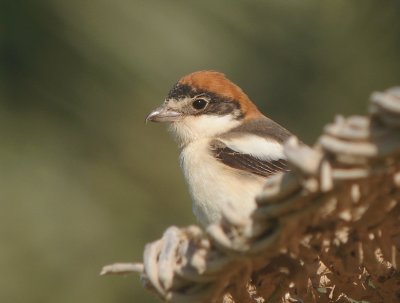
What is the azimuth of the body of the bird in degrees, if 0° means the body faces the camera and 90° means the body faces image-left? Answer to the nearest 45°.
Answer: approximately 90°
